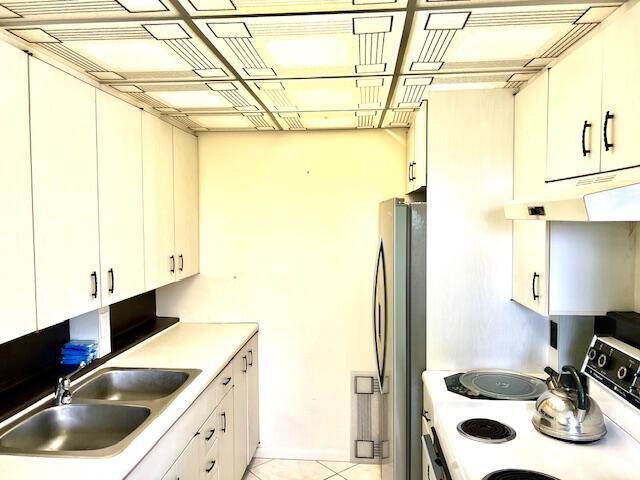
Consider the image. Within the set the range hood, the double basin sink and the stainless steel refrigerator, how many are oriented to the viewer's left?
2

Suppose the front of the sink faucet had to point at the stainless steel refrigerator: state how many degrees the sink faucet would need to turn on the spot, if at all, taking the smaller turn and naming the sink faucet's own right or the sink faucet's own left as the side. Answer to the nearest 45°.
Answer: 0° — it already faces it

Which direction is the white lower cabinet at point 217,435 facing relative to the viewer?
to the viewer's right

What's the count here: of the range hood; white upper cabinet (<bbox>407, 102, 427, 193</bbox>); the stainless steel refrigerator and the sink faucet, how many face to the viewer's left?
3

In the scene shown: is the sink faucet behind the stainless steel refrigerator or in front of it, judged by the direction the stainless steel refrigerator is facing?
in front

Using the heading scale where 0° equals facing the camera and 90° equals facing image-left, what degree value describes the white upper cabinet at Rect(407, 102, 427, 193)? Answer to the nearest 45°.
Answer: approximately 90°

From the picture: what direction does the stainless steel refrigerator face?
to the viewer's left

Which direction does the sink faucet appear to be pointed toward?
to the viewer's right

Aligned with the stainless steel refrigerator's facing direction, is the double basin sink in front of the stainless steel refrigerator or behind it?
in front

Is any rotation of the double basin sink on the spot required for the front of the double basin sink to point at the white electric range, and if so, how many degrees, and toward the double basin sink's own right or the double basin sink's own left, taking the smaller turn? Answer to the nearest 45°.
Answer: approximately 45° to the double basin sink's own right

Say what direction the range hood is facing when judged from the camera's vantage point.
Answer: facing to the left of the viewer

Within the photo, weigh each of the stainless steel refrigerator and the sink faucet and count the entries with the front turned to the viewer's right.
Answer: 1

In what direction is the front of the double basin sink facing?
to the viewer's right
